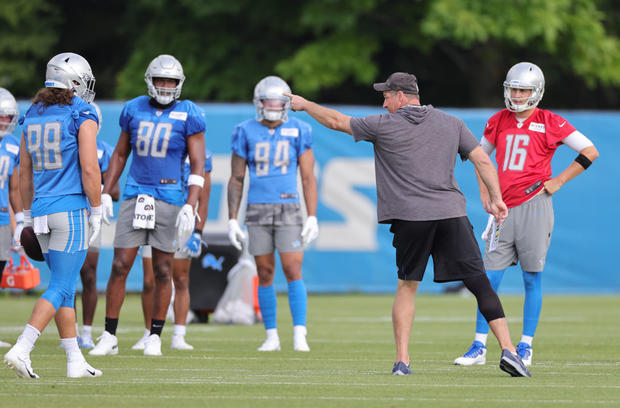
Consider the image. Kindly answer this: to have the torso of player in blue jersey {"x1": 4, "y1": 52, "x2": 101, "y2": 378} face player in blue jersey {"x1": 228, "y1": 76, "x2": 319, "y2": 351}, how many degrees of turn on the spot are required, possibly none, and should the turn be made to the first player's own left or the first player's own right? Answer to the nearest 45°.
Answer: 0° — they already face them

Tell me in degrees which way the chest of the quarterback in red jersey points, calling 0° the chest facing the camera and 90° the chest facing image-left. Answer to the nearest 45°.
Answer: approximately 45°

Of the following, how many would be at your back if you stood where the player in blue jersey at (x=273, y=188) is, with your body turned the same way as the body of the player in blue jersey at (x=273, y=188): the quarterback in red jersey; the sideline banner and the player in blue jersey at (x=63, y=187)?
1

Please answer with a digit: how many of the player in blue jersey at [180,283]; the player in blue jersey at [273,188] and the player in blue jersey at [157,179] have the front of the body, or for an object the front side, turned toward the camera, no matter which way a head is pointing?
3

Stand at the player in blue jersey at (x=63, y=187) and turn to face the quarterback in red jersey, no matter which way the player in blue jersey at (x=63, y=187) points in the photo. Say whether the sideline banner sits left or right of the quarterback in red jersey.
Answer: left

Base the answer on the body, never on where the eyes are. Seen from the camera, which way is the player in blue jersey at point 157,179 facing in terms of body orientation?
toward the camera

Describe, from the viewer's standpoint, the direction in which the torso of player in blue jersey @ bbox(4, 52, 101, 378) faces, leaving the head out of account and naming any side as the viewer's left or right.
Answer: facing away from the viewer and to the right of the viewer

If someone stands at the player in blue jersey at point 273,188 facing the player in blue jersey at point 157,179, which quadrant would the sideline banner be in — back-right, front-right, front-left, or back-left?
back-right

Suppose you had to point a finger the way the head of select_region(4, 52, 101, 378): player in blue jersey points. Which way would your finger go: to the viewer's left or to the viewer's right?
to the viewer's right

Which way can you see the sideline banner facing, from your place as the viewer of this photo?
facing the viewer

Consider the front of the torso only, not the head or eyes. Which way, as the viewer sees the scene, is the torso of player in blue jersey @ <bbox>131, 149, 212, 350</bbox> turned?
toward the camera

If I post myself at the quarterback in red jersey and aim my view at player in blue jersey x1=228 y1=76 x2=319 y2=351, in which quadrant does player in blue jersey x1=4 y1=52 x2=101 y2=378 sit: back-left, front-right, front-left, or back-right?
front-left

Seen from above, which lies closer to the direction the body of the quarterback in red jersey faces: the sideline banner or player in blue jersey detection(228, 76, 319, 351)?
the player in blue jersey
